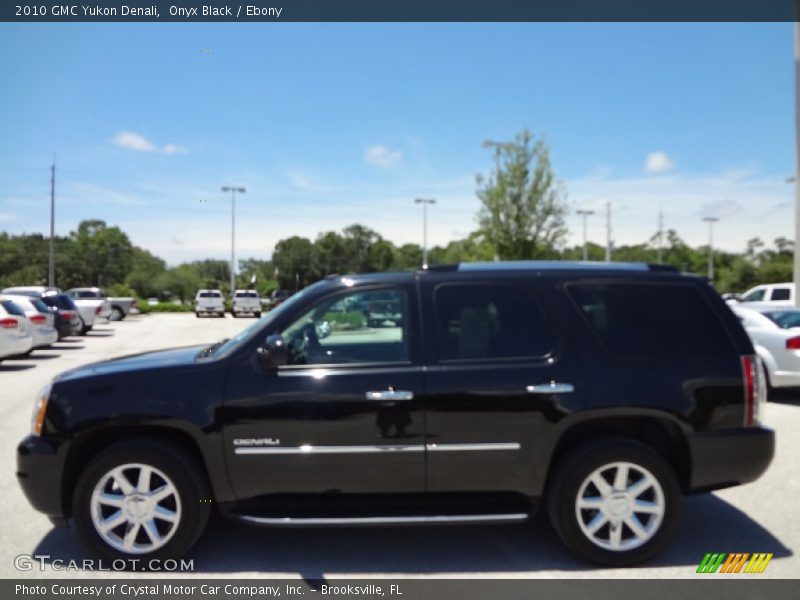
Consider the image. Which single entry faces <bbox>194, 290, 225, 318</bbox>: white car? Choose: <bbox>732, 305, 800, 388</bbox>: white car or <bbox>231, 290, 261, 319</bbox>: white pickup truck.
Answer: <bbox>732, 305, 800, 388</bbox>: white car

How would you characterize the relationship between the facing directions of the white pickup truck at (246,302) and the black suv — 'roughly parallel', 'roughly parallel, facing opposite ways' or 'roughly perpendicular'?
roughly perpendicular

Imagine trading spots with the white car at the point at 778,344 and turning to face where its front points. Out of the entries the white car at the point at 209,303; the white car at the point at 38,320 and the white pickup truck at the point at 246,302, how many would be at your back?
0

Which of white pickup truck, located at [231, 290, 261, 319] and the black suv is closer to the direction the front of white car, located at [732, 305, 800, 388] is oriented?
the white pickup truck

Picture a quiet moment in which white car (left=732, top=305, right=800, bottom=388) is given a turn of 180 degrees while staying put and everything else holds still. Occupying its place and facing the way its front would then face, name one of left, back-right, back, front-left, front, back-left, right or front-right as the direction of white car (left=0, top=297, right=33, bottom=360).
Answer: back-right

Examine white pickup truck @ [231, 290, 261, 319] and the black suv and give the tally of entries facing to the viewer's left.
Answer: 1

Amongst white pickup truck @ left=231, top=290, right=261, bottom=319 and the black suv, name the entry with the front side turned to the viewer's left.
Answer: the black suv

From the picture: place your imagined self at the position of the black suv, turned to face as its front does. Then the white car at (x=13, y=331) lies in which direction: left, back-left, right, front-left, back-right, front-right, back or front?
front-right

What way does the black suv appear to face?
to the viewer's left

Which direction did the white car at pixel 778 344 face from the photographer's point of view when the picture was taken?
facing away from the viewer and to the left of the viewer

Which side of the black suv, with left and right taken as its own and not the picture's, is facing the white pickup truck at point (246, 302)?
right
